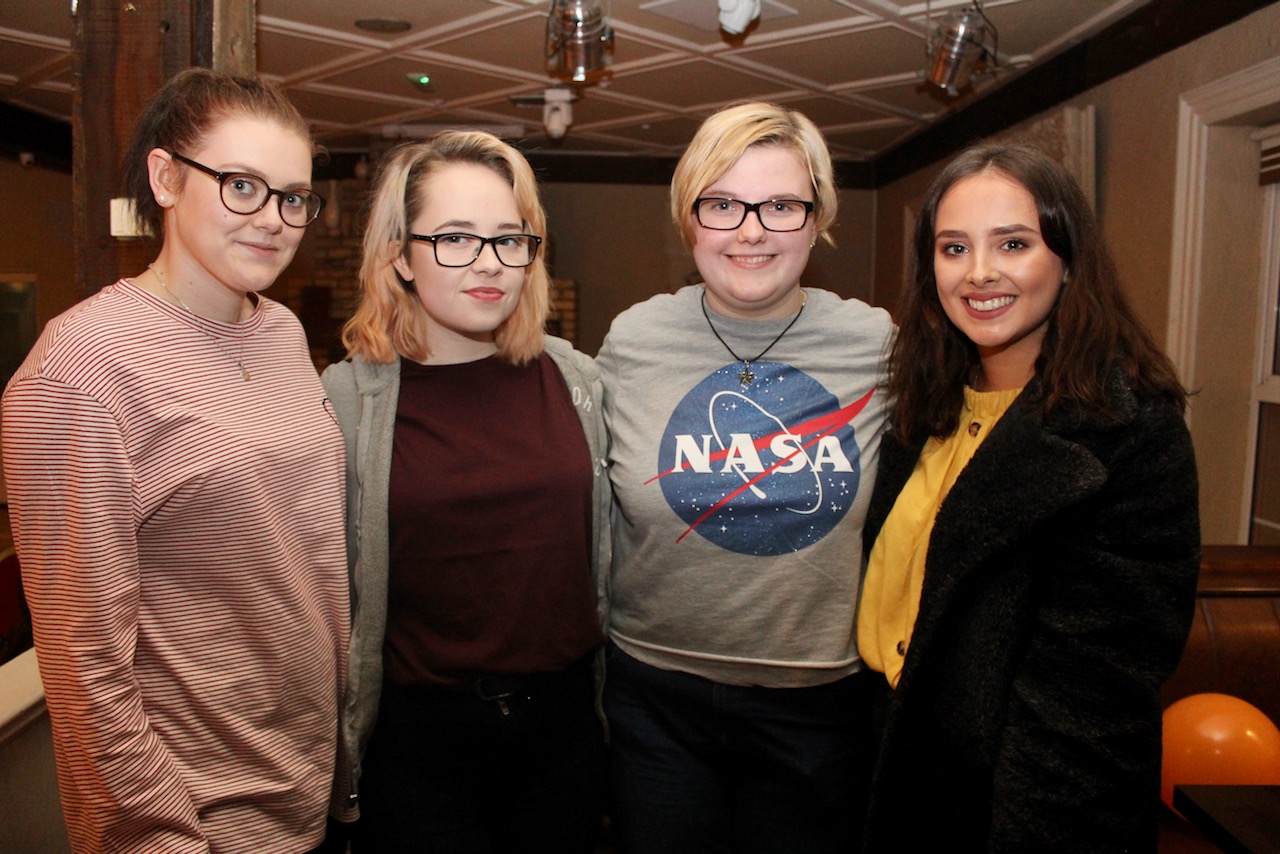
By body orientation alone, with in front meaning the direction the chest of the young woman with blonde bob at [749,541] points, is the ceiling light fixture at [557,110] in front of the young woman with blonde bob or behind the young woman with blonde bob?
behind

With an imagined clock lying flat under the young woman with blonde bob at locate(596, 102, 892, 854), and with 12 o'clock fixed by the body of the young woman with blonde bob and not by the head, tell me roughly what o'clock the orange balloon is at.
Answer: The orange balloon is roughly at 8 o'clock from the young woman with blonde bob.

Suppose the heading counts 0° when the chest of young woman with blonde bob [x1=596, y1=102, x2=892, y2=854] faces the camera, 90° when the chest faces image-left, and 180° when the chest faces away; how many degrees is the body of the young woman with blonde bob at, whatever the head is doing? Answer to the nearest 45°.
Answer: approximately 0°

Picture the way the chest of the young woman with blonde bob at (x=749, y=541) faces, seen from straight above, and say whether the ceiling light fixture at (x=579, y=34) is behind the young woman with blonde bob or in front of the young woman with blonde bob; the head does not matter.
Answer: behind

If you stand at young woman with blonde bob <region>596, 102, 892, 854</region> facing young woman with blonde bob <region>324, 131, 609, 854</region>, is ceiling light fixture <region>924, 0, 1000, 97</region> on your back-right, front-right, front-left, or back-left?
back-right

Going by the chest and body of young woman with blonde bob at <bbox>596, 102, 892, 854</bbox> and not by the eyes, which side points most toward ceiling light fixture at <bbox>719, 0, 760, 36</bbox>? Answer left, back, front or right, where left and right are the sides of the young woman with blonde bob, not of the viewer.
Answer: back

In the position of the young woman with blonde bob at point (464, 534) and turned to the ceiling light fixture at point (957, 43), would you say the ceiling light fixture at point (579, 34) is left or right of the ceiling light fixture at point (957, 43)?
left

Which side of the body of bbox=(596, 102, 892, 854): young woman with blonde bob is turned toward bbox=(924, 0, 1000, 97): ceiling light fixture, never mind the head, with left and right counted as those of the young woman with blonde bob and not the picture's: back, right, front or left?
back
